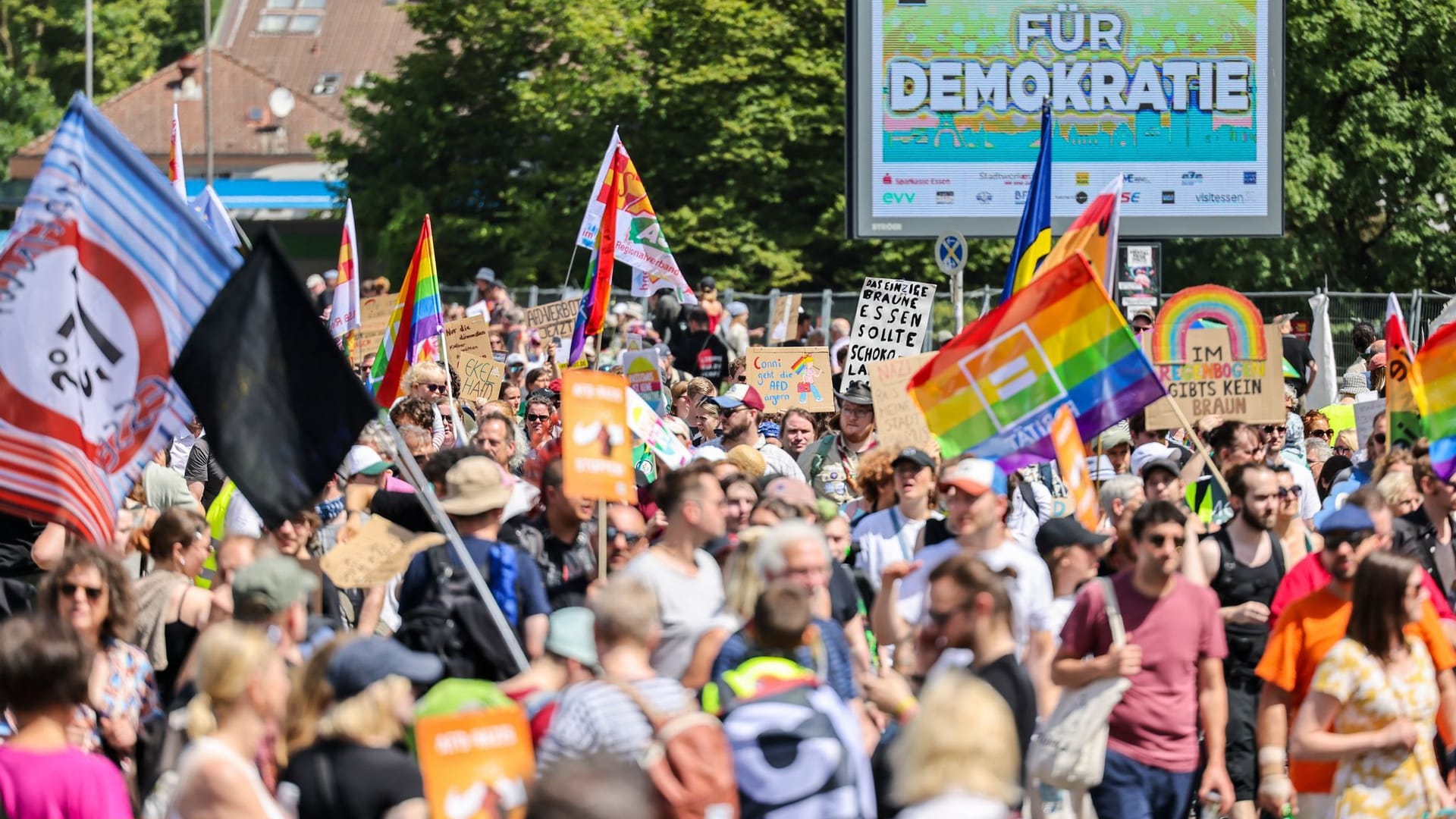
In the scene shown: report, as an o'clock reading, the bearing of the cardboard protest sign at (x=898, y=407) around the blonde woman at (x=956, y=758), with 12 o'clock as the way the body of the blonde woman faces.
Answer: The cardboard protest sign is roughly at 12 o'clock from the blonde woman.

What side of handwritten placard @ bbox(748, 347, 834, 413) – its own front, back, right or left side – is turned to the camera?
front

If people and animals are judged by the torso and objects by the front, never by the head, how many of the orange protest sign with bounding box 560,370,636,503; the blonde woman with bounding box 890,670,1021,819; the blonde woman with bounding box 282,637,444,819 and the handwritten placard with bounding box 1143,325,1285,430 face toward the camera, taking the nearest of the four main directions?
2

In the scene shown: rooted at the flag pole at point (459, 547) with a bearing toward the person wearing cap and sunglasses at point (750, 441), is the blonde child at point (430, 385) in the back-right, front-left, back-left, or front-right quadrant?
front-left

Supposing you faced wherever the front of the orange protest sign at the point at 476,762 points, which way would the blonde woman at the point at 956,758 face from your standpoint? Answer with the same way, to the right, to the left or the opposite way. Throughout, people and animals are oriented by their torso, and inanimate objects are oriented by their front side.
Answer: the opposite way

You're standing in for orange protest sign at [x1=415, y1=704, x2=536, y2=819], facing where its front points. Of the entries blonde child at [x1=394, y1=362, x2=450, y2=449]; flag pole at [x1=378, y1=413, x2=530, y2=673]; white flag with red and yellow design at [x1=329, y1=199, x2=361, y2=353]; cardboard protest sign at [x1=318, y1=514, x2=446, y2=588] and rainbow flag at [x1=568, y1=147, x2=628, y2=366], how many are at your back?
5

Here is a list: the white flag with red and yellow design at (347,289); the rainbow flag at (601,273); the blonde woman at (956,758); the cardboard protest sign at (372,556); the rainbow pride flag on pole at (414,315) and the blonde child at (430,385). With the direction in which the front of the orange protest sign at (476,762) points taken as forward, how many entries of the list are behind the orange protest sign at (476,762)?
5

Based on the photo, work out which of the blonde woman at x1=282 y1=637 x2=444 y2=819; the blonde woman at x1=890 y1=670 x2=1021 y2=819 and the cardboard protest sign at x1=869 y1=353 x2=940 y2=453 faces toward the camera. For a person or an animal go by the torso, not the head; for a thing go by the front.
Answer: the cardboard protest sign

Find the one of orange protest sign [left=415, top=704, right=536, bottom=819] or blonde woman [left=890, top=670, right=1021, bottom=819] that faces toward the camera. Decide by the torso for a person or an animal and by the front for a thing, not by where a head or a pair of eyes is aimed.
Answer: the orange protest sign

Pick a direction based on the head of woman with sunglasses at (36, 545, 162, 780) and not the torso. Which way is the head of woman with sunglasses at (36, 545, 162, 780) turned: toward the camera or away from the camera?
toward the camera

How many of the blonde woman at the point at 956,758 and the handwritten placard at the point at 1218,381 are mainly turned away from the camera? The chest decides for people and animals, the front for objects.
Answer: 1

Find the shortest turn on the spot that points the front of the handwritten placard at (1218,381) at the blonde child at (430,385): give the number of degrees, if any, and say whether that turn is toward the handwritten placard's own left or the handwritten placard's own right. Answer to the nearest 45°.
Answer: approximately 90° to the handwritten placard's own right

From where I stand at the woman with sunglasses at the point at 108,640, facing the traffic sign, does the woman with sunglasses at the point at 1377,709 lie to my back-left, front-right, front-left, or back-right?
front-right

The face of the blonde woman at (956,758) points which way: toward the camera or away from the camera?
away from the camera

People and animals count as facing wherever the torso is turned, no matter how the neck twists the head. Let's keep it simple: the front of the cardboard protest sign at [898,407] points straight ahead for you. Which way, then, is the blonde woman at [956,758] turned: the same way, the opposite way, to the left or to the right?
the opposite way

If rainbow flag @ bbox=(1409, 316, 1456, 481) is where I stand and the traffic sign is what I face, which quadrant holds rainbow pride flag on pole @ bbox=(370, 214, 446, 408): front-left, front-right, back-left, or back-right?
front-left

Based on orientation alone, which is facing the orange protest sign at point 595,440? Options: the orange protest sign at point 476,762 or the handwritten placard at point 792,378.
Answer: the handwritten placard

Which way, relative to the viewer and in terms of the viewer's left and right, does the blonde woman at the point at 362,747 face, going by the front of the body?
facing away from the viewer and to the right of the viewer
